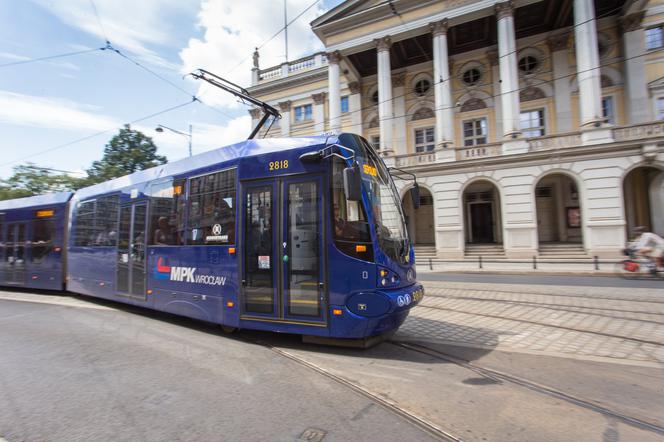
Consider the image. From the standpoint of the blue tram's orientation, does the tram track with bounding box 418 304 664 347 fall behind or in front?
in front

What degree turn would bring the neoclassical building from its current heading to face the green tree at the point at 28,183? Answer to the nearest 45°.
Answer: approximately 45° to its right

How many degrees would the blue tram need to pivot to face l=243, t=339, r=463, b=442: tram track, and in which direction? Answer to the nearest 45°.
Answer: approximately 45° to its right

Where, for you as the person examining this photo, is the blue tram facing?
facing the viewer and to the right of the viewer

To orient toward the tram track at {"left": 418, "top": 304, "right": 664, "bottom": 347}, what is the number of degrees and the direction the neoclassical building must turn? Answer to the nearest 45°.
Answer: approximately 45° to its left

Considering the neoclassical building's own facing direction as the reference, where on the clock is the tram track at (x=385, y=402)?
The tram track is roughly at 11 o'clock from the neoclassical building.

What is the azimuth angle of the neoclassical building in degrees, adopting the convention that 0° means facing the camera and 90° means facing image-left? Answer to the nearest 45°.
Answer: approximately 45°

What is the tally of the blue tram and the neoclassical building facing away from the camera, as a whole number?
0
